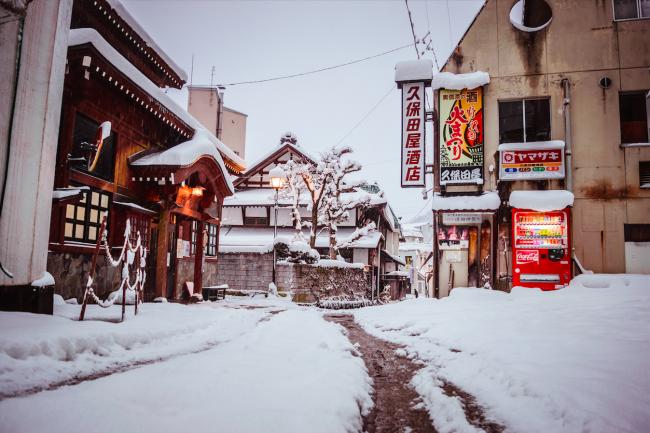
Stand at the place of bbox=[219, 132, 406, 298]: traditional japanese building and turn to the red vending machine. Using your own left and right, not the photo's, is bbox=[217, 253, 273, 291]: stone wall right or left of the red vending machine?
right

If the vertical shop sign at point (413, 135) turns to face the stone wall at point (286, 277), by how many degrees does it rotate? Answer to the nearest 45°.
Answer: approximately 135° to its right

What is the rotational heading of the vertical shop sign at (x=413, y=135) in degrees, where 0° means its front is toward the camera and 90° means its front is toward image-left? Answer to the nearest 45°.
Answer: approximately 0°

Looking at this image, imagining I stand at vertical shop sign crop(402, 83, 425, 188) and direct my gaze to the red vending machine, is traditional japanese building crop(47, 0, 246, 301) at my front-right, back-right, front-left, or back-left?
back-right

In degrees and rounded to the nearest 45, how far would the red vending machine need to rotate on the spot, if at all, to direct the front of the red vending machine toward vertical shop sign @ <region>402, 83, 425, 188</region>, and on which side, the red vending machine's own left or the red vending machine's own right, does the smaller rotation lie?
approximately 90° to the red vending machine's own right
